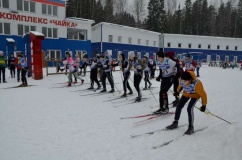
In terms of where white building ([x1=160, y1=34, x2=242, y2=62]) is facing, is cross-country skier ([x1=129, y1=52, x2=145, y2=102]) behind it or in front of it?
in front

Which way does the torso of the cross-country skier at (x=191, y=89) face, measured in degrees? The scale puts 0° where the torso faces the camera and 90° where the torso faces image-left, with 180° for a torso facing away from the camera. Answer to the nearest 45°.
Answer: approximately 45°

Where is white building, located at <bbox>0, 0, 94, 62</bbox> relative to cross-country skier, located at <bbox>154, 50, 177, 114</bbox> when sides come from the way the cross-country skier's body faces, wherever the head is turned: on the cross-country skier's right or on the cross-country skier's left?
on the cross-country skier's right

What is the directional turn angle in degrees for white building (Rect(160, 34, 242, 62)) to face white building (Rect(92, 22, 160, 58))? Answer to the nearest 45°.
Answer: approximately 45° to its right

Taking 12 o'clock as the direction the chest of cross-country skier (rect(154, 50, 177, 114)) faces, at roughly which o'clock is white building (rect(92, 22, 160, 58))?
The white building is roughly at 4 o'clock from the cross-country skier.

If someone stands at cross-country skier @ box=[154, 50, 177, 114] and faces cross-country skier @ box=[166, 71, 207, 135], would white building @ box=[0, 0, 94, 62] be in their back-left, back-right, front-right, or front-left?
back-right

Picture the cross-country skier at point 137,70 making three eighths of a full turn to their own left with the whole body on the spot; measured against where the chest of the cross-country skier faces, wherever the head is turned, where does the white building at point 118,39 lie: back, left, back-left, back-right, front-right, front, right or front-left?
left

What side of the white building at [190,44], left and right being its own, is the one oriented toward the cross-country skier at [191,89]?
front

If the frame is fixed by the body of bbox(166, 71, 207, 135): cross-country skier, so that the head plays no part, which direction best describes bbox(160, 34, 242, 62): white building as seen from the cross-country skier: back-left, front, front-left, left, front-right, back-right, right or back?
back-right
